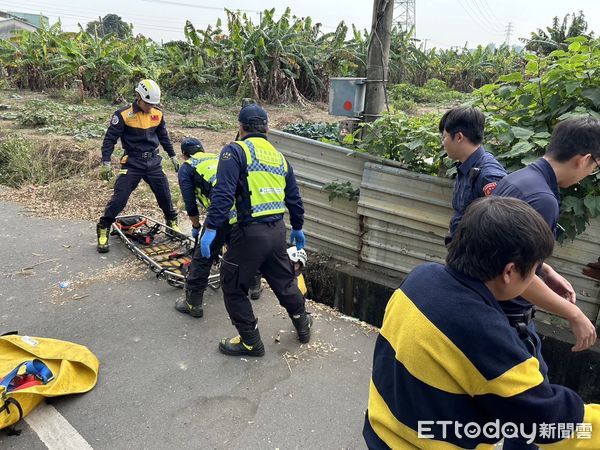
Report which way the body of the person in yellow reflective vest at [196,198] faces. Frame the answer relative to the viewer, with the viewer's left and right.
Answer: facing away from the viewer and to the left of the viewer

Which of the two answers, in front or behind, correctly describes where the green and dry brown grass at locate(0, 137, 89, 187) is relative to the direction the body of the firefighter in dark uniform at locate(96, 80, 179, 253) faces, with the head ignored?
behind

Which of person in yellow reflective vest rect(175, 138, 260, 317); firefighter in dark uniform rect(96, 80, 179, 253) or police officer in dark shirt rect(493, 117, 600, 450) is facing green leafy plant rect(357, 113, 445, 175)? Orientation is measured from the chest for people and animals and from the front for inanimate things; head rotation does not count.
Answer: the firefighter in dark uniform

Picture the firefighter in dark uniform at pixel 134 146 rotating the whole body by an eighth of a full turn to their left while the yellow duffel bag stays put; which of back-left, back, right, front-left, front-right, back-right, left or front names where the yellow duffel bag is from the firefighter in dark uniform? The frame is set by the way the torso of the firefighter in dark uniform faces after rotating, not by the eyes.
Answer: right

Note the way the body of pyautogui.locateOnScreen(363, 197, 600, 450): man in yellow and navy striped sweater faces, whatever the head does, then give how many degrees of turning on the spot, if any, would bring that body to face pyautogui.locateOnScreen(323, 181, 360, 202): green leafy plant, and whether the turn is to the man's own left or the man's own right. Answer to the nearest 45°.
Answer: approximately 90° to the man's own left

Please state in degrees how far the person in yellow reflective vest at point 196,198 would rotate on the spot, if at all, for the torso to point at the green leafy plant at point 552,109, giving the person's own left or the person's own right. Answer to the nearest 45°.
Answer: approximately 135° to the person's own right

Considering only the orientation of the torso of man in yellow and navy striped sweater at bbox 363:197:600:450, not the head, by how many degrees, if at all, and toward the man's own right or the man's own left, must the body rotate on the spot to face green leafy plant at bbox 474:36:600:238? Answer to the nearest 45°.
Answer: approximately 45° to the man's own left

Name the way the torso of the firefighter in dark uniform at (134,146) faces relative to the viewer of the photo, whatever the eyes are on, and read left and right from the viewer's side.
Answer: facing the viewer and to the right of the viewer
